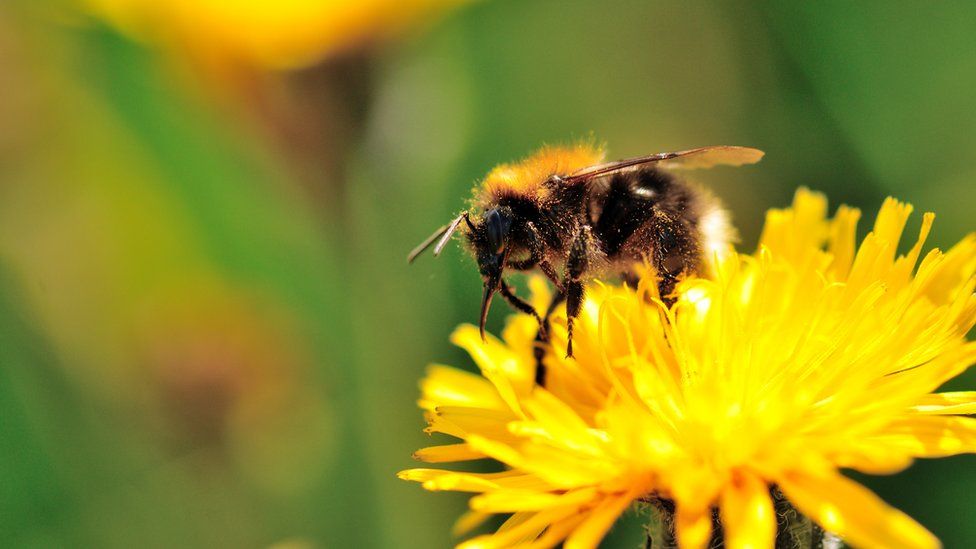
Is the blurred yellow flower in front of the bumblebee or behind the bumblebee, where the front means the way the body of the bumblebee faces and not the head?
in front

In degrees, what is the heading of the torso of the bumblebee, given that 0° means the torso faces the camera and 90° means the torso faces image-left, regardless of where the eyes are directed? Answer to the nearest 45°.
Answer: approximately 90°
